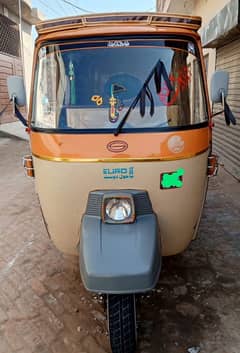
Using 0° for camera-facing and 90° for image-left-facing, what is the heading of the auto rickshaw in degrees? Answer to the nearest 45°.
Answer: approximately 0°
